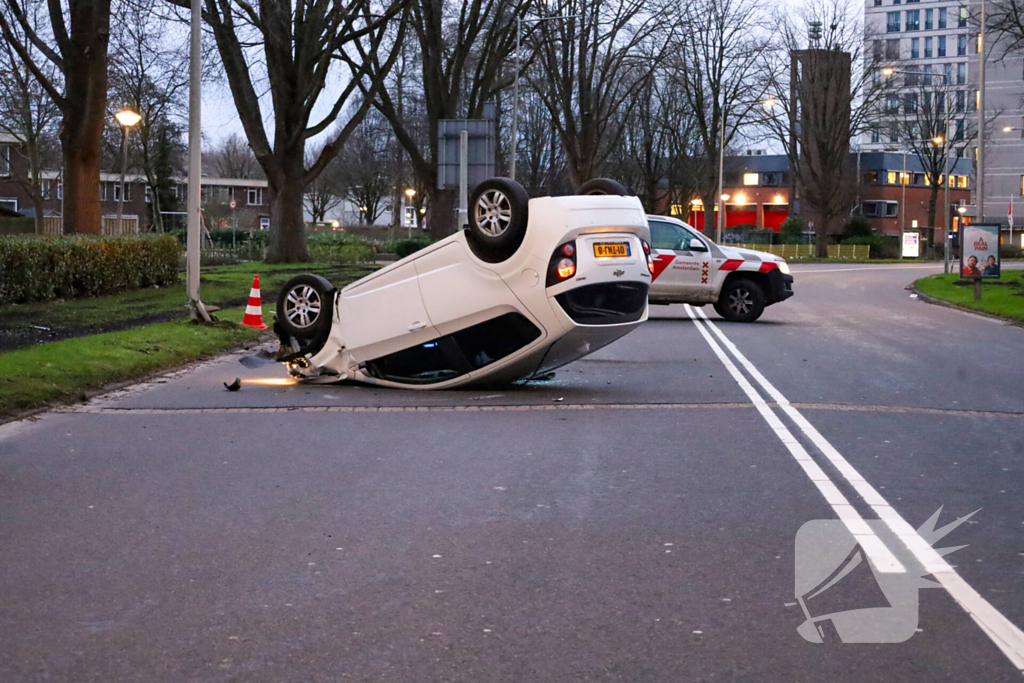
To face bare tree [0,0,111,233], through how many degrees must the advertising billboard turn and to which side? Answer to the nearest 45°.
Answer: approximately 45° to its right

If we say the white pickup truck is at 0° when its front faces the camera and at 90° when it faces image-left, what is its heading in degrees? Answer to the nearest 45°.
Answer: approximately 270°

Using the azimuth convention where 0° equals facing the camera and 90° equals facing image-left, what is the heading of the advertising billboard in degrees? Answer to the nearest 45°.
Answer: approximately 0°

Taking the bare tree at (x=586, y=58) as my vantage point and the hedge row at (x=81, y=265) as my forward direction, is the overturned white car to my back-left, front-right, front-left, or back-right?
front-left

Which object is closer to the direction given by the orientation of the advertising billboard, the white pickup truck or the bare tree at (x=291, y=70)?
the white pickup truck

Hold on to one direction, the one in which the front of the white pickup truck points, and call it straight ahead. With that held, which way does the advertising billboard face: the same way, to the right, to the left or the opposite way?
to the right

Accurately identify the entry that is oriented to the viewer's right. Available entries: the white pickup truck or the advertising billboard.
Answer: the white pickup truck

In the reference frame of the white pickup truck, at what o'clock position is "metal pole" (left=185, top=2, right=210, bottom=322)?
The metal pole is roughly at 5 o'clock from the white pickup truck.

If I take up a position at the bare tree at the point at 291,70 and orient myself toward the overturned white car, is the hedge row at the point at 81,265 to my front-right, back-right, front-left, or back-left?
front-right

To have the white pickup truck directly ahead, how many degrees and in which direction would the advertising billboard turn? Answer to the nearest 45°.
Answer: approximately 45° to its right

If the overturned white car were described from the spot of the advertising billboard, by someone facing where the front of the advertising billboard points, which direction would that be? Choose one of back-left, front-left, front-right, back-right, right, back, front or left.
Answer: front

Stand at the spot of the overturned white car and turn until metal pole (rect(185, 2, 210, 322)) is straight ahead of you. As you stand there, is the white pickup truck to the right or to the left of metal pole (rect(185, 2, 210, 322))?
right

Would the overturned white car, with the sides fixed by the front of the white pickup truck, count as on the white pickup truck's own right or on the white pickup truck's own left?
on the white pickup truck's own right

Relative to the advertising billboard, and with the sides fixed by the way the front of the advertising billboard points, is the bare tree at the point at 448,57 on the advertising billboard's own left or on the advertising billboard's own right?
on the advertising billboard's own right

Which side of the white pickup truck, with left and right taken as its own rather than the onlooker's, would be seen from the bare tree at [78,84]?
back

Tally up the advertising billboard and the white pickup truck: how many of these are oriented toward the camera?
1

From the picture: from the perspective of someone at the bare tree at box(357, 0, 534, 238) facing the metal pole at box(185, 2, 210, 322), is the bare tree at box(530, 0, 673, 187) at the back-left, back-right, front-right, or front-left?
back-left
